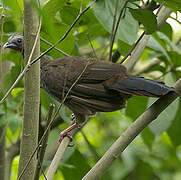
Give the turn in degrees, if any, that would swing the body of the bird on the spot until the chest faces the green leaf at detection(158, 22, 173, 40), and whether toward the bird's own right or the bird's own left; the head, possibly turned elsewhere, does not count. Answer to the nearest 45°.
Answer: approximately 135° to the bird's own right

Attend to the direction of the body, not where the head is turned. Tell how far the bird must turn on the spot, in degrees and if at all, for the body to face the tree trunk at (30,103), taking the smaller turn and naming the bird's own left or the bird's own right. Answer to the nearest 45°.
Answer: approximately 45° to the bird's own left

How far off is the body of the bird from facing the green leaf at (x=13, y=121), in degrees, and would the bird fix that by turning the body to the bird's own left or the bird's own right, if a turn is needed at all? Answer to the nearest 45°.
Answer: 0° — it already faces it

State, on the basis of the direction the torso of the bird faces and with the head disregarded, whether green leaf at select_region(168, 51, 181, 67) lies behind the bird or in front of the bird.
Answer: behind

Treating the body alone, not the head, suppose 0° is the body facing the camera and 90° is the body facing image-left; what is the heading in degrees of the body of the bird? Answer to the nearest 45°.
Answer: approximately 90°
